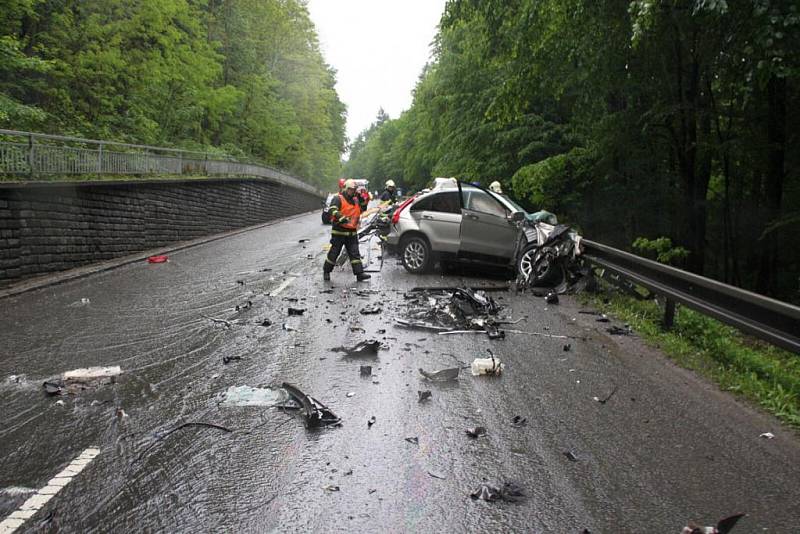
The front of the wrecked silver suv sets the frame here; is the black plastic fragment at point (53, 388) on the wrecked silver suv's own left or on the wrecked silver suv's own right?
on the wrecked silver suv's own right

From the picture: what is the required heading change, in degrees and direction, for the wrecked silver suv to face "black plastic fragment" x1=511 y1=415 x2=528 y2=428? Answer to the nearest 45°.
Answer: approximately 90° to its right

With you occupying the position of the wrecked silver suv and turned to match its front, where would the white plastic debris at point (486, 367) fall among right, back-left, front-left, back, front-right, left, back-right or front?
right

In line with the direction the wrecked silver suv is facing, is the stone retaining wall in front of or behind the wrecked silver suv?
behind

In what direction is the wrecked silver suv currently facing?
to the viewer's right

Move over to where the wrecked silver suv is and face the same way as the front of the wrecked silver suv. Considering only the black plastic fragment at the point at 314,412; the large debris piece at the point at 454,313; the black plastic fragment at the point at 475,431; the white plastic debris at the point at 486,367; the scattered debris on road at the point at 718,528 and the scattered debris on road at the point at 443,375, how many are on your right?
6

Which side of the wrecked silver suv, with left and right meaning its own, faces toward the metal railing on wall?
back

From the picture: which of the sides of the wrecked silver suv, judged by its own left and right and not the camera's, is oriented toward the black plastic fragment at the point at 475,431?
right

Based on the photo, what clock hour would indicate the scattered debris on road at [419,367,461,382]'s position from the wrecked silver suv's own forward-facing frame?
The scattered debris on road is roughly at 3 o'clock from the wrecked silver suv.

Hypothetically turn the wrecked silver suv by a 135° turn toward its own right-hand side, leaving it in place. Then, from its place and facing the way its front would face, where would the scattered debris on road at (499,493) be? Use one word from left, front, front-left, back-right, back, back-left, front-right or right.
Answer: front-left
